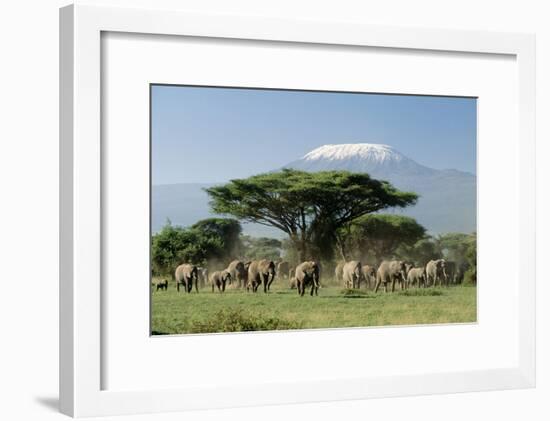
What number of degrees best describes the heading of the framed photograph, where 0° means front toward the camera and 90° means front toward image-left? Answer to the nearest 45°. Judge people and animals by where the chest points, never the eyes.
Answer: approximately 315°
